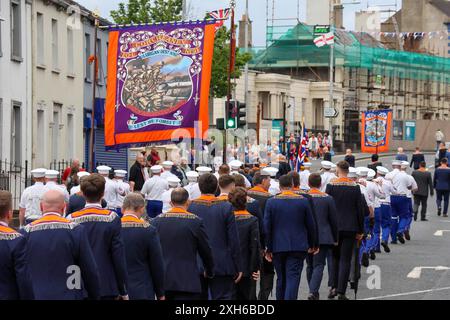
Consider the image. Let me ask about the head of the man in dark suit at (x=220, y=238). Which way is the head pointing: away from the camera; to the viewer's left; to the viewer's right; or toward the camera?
away from the camera

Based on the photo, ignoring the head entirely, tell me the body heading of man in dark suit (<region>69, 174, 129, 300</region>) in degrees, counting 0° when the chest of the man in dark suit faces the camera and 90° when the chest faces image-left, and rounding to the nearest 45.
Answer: approximately 180°

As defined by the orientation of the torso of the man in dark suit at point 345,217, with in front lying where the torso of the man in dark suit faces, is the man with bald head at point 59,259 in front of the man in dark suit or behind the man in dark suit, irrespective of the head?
behind

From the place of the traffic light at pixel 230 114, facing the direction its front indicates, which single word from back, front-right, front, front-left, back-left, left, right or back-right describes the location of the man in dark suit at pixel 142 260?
front

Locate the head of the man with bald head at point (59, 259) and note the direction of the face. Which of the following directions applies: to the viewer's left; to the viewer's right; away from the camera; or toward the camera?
away from the camera

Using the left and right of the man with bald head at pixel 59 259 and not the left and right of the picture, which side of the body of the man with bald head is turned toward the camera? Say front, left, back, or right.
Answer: back

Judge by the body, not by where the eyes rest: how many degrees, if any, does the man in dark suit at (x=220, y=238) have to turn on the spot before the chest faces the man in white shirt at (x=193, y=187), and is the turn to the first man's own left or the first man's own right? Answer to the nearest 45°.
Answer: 0° — they already face them

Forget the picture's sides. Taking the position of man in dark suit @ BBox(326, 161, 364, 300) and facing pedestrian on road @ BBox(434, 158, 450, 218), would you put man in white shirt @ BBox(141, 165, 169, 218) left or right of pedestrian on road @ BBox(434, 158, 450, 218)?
left

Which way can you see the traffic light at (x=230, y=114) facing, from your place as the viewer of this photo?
facing the viewer

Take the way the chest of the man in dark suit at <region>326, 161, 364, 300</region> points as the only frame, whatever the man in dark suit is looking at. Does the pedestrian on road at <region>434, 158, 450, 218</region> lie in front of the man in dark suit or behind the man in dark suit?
in front

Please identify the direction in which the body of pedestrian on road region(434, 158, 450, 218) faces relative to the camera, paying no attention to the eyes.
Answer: away from the camera

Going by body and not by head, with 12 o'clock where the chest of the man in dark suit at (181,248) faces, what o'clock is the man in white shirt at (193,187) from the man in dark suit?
The man in white shirt is roughly at 12 o'clock from the man in dark suit.

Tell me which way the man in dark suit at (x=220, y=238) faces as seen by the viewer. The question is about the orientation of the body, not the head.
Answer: away from the camera

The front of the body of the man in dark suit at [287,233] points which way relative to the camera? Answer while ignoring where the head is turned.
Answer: away from the camera

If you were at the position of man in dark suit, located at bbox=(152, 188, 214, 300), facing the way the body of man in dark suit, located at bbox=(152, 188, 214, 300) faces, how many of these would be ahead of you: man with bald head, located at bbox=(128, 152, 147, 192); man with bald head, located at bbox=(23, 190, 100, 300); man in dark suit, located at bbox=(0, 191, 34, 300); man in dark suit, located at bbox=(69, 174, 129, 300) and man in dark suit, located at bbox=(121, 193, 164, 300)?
1

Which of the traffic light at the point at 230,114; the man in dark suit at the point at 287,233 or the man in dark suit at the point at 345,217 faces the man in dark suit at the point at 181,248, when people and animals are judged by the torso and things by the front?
the traffic light

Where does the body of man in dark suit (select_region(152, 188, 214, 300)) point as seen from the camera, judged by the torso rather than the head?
away from the camera

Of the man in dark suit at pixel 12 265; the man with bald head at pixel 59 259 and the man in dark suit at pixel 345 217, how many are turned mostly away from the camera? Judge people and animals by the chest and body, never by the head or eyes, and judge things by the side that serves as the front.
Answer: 3

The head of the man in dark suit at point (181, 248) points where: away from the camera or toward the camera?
away from the camera
